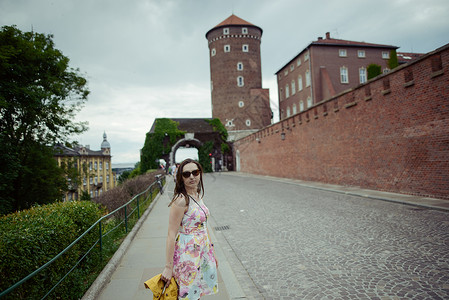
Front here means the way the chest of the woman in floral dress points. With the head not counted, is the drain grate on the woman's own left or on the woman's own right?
on the woman's own left

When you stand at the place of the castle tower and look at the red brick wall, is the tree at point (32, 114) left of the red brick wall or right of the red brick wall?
right

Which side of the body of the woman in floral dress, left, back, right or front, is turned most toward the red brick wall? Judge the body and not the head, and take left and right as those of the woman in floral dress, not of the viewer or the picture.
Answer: left

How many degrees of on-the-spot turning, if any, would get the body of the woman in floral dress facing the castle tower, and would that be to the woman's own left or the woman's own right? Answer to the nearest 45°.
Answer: approximately 135° to the woman's own left

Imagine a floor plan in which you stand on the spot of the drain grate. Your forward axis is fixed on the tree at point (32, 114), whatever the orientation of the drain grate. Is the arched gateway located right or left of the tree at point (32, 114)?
right

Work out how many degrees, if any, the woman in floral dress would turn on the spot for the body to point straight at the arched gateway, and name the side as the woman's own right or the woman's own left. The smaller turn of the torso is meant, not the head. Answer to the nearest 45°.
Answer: approximately 135° to the woman's own left
